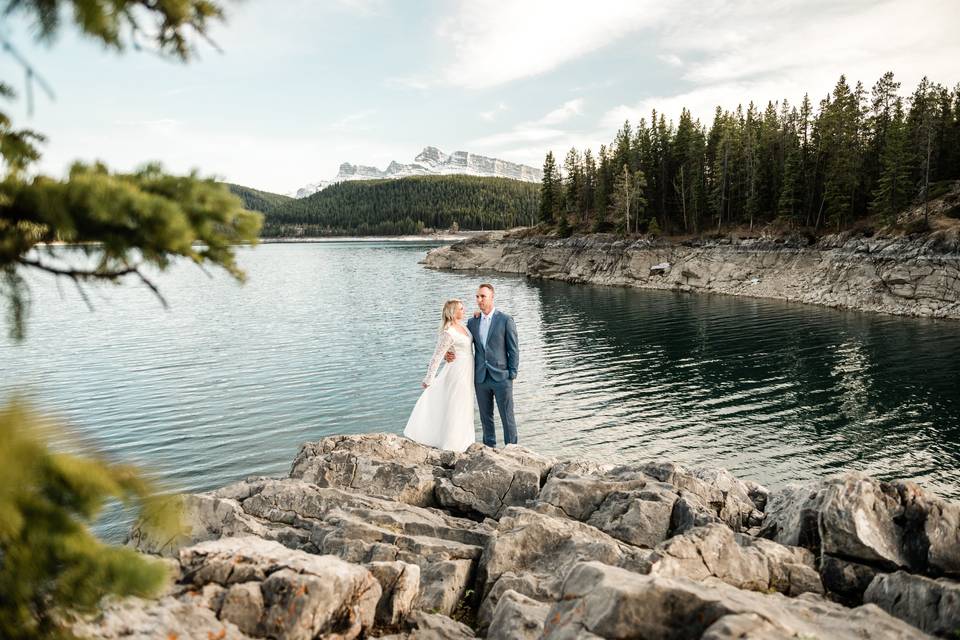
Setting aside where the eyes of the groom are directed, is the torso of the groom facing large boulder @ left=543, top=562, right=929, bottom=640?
no

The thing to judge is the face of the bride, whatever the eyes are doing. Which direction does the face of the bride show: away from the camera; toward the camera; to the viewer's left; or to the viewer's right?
to the viewer's right

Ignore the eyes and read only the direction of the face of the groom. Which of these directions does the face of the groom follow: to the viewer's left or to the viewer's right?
to the viewer's left

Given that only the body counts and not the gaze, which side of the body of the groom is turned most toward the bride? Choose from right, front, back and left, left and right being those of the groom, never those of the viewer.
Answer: right

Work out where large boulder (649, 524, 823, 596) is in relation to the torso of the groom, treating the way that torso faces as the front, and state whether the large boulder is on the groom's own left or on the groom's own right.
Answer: on the groom's own left

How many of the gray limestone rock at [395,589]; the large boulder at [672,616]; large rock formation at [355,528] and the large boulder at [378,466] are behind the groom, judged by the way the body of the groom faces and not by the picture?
0

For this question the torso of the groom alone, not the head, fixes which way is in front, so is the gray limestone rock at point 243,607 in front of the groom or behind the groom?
in front

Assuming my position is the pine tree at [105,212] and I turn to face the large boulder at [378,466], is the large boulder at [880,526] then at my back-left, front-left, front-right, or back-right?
front-right

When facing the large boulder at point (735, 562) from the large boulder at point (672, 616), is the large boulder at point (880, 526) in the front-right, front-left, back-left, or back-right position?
front-right

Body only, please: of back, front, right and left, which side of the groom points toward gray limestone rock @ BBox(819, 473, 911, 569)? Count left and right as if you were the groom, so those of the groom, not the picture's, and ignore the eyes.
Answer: left

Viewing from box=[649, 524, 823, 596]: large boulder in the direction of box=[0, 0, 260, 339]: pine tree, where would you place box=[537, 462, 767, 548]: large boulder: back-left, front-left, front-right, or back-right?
back-right

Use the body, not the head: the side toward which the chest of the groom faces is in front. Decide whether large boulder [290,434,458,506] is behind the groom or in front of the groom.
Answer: in front

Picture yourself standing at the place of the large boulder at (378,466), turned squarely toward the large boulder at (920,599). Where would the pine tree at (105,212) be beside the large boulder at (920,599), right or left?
right

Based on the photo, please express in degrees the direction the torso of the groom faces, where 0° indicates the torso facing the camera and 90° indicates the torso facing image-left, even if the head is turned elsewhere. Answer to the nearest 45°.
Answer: approximately 45°
